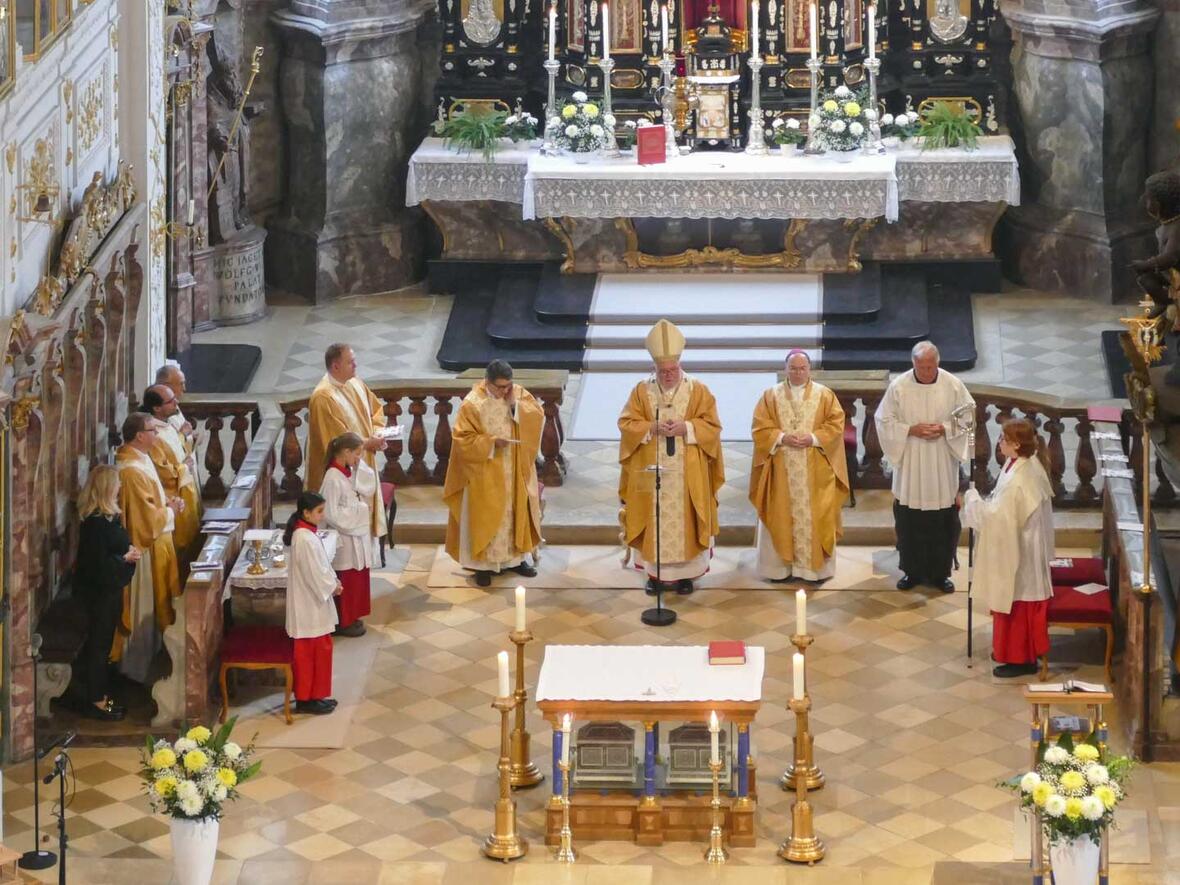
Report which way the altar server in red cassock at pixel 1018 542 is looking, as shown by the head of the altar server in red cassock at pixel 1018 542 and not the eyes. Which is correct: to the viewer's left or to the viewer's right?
to the viewer's left

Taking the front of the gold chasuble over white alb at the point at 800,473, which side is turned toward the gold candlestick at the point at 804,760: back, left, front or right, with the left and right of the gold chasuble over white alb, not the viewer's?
front

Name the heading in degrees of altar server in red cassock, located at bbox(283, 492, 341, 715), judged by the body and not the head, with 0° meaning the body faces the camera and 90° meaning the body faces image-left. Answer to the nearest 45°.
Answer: approximately 270°

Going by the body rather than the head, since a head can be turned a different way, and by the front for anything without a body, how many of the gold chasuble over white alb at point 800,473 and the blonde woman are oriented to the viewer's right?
1

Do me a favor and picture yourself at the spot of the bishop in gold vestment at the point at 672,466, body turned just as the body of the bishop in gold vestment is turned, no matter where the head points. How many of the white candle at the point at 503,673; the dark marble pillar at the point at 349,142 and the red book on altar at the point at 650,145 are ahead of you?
1

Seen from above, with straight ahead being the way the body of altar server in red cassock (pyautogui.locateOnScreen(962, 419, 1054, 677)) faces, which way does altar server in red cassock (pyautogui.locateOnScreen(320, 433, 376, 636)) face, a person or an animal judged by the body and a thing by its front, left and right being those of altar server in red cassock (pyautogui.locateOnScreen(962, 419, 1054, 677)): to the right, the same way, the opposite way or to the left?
the opposite way

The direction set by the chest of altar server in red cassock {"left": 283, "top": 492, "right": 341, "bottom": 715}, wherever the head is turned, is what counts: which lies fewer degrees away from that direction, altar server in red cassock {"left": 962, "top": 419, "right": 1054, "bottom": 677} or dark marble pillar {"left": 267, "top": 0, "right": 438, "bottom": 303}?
the altar server in red cassock

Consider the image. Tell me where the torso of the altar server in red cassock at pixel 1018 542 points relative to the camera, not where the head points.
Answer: to the viewer's left

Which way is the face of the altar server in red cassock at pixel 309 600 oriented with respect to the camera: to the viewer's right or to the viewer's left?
to the viewer's right

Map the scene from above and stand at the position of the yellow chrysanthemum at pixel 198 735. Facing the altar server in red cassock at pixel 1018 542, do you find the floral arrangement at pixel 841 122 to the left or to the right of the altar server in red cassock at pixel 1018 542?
left

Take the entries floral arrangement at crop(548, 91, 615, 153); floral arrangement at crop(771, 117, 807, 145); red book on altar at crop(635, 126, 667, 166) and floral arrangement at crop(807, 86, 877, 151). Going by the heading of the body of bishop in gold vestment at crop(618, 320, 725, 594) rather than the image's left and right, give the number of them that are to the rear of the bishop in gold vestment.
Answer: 4

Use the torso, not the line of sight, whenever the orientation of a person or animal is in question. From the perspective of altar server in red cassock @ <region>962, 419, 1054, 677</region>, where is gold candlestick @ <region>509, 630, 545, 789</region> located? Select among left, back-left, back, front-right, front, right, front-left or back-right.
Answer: front-left

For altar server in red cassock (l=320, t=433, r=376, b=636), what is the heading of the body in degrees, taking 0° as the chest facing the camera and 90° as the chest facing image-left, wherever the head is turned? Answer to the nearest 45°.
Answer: approximately 270°

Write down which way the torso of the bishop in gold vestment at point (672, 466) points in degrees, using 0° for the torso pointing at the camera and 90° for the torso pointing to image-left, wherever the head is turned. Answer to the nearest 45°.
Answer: approximately 0°
